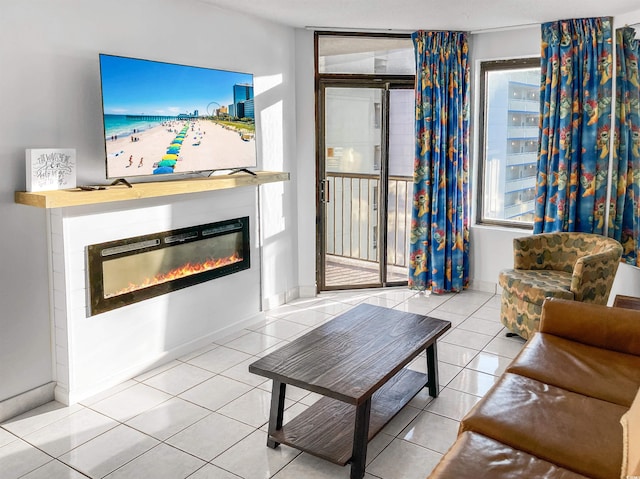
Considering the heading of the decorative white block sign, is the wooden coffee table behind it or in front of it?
in front

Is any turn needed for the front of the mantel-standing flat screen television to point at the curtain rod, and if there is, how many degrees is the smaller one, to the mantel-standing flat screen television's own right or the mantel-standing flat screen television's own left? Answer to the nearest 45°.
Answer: approximately 90° to the mantel-standing flat screen television's own left

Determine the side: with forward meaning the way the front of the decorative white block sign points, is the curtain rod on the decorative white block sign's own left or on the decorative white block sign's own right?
on the decorative white block sign's own left

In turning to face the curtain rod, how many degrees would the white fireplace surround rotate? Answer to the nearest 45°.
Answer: approximately 90° to its left

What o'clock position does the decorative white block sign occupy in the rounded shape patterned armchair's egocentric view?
The decorative white block sign is roughly at 12 o'clock from the rounded shape patterned armchair.

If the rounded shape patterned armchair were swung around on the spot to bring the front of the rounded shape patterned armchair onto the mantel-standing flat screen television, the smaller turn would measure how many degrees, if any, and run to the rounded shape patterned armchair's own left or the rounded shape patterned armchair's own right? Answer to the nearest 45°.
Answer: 0° — it already faces it

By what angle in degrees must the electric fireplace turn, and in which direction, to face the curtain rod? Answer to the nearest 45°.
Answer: approximately 90° to its left

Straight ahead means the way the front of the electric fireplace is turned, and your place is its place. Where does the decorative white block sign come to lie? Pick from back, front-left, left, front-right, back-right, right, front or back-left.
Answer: right

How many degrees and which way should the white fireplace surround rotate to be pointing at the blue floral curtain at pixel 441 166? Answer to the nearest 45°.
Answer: approximately 90° to its left

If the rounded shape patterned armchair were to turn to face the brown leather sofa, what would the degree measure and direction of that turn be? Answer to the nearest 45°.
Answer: approximately 45° to its left
